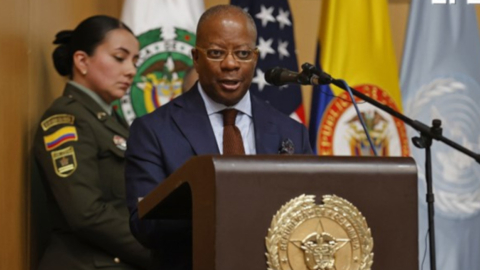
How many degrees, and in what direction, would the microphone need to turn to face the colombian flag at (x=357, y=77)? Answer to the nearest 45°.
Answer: approximately 90° to its right

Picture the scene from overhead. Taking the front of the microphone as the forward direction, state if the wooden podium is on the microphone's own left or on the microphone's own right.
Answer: on the microphone's own left

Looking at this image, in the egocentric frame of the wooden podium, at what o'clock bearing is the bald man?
The bald man is roughly at 7 o'clock from the wooden podium.

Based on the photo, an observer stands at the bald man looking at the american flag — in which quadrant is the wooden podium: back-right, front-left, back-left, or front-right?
back-right

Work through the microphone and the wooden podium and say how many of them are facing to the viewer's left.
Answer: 1

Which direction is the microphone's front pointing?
to the viewer's left

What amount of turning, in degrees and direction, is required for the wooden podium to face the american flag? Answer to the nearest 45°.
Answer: approximately 135° to its left

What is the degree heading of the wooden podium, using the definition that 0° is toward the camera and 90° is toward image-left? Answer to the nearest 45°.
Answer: approximately 315°
